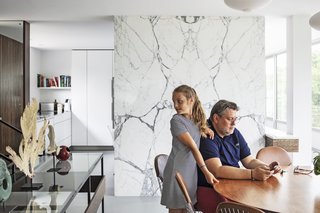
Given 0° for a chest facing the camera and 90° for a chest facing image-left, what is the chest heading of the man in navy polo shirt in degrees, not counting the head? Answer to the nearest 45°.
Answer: approximately 315°

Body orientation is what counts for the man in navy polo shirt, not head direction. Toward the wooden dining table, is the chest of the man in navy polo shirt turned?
yes

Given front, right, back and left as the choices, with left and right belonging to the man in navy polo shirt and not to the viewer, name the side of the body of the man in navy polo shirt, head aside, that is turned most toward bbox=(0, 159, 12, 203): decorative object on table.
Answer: right

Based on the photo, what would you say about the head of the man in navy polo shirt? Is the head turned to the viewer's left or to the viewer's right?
to the viewer's right

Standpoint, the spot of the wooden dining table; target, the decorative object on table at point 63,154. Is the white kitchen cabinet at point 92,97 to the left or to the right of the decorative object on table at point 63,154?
right

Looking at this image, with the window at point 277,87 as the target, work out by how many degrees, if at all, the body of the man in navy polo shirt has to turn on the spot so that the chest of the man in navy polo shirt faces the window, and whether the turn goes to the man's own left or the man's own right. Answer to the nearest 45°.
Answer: approximately 135° to the man's own left

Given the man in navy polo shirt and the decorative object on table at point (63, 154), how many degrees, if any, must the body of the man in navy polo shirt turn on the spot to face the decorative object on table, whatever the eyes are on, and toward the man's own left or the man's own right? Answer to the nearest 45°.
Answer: approximately 135° to the man's own right

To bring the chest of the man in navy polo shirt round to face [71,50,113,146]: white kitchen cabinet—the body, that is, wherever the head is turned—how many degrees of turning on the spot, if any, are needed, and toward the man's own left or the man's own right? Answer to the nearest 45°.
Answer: approximately 180°

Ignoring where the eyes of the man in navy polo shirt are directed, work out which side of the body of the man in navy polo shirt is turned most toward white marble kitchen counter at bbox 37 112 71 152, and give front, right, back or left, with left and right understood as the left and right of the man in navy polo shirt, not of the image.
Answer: back

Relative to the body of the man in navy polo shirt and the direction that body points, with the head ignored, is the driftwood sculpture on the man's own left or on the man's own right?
on the man's own right

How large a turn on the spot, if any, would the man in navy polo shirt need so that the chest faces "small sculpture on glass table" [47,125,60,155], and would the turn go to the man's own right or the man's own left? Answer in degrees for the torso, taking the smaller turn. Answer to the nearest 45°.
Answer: approximately 135° to the man's own right
